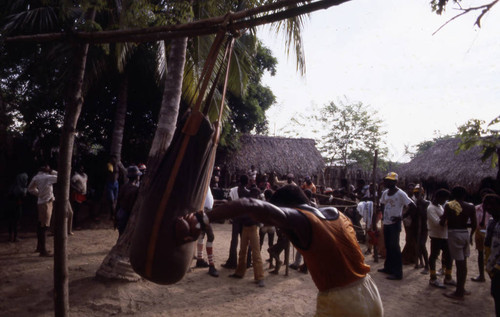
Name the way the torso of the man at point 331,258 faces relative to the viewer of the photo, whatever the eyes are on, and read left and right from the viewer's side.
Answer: facing away from the viewer and to the left of the viewer

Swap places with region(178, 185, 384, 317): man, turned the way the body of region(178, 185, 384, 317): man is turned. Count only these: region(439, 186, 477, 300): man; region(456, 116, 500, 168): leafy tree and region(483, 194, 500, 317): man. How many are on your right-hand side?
3

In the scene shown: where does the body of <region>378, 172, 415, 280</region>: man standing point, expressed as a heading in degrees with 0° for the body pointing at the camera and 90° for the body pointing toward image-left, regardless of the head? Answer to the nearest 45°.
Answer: approximately 45°

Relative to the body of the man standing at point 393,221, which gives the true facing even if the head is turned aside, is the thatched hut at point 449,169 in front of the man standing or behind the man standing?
behind

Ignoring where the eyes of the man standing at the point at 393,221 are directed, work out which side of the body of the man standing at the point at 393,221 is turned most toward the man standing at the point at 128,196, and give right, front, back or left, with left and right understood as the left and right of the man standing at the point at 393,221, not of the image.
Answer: right

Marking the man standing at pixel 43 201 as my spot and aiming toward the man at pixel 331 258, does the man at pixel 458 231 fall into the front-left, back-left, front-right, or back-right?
front-left
